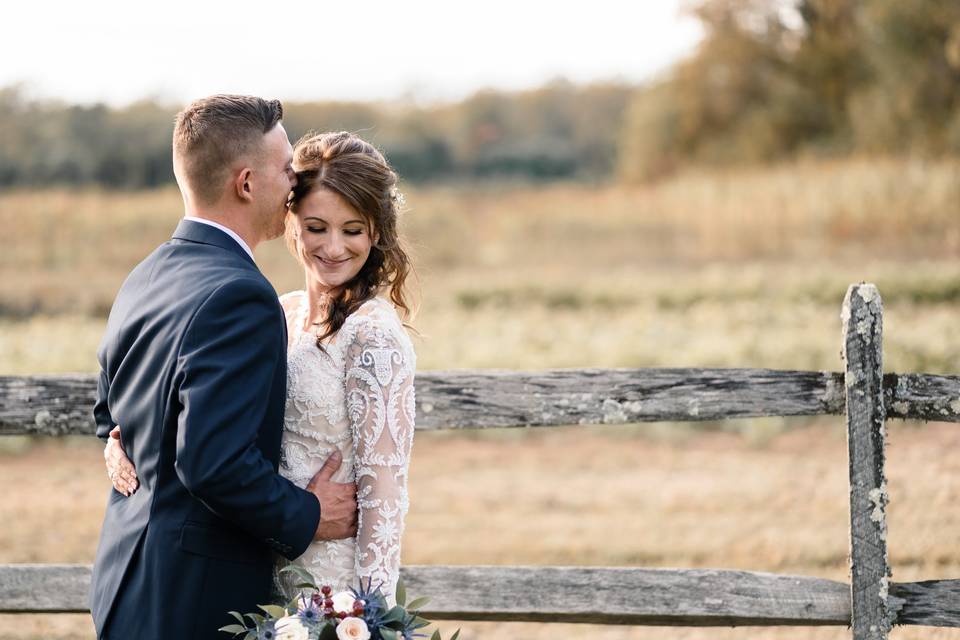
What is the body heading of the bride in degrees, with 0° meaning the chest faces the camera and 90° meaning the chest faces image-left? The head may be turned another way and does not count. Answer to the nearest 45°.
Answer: approximately 45°

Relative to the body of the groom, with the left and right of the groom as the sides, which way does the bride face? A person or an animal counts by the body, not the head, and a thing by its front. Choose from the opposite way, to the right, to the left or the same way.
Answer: the opposite way

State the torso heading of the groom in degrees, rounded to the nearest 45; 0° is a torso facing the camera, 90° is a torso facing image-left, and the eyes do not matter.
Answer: approximately 225°
